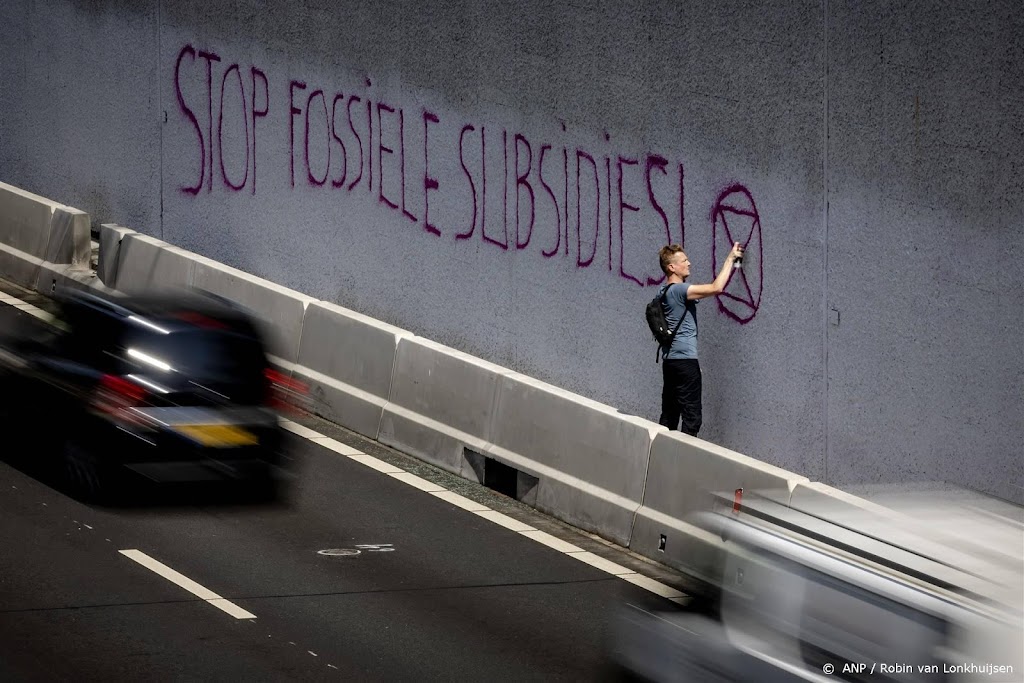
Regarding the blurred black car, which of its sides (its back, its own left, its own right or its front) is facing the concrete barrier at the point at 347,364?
right

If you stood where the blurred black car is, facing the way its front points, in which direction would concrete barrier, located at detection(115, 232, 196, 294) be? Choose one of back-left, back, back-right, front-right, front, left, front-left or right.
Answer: front-right

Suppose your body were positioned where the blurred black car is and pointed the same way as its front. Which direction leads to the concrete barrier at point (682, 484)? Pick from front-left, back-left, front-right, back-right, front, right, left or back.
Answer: back-right

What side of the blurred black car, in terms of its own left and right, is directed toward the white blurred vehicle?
back

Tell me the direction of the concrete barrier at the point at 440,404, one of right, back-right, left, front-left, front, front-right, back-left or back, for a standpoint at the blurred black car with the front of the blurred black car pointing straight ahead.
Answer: right

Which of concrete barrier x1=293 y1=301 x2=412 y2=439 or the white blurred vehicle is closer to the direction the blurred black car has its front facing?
the concrete barrier

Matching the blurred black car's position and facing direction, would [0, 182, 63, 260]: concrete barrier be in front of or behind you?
in front

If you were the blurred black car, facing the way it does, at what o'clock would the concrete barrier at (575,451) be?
The concrete barrier is roughly at 4 o'clock from the blurred black car.

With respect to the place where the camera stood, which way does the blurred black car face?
facing away from the viewer and to the left of the viewer
